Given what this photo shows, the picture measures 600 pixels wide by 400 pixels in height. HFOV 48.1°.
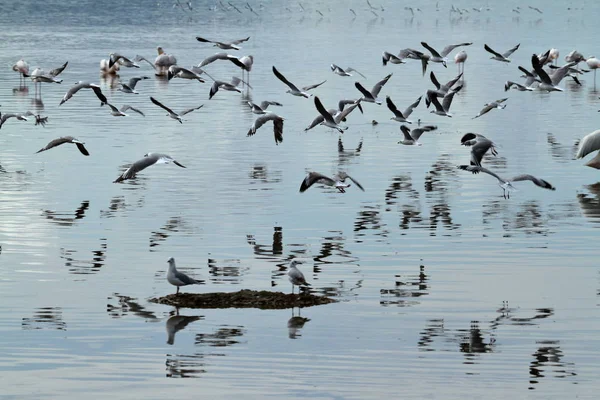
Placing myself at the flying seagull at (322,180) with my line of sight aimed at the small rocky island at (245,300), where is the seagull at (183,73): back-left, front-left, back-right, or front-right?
back-right

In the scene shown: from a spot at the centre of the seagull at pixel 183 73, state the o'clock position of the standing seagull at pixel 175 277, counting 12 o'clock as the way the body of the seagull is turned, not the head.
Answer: The standing seagull is roughly at 9 o'clock from the seagull.

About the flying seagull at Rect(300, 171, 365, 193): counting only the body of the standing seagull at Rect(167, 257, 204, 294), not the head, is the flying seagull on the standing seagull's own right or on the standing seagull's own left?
on the standing seagull's own right

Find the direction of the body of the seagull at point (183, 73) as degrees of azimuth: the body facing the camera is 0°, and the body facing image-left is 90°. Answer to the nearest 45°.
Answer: approximately 90°

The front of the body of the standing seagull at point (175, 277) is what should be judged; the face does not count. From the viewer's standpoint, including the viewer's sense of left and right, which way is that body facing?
facing to the left of the viewer
